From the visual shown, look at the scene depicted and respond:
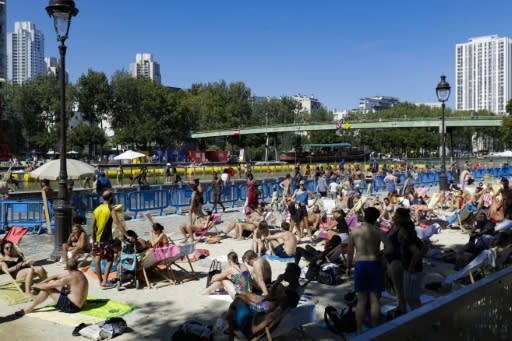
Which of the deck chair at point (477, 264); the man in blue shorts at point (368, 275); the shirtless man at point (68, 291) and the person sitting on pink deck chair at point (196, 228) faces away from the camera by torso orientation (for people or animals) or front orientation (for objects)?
the man in blue shorts

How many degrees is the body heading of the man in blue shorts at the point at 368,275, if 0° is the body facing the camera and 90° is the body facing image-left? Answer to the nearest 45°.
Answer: approximately 180°

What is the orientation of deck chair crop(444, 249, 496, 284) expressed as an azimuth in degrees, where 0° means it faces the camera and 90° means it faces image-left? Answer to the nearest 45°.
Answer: approximately 90°

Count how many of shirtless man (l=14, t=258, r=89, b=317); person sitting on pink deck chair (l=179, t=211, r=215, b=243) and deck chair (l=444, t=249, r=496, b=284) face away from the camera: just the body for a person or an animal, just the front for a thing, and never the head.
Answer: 0

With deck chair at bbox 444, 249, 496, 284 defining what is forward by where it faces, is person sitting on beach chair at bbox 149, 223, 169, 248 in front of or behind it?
in front

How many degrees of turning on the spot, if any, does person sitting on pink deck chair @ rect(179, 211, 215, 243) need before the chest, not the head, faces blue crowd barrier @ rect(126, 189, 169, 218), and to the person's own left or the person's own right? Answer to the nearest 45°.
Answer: approximately 90° to the person's own right

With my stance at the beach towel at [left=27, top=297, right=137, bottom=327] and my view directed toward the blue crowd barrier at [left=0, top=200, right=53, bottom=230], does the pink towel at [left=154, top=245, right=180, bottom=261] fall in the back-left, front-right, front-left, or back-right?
front-right

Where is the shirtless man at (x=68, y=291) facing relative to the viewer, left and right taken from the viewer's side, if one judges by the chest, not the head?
facing to the left of the viewer

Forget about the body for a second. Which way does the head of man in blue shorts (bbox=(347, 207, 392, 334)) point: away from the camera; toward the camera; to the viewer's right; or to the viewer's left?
away from the camera

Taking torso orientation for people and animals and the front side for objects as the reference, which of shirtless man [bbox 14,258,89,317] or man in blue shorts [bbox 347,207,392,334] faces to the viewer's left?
the shirtless man

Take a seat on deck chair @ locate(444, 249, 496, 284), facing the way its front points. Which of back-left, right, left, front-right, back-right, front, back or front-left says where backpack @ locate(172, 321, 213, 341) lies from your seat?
front-left
